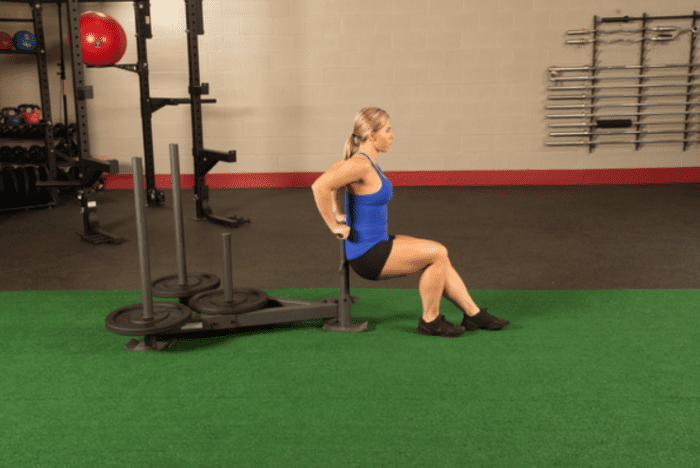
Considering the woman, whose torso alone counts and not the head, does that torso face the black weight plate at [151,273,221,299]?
no

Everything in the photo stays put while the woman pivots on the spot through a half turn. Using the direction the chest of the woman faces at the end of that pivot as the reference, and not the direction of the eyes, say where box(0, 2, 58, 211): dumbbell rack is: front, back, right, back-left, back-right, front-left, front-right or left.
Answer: front-right

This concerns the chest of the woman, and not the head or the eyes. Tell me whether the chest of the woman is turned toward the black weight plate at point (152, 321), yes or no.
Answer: no

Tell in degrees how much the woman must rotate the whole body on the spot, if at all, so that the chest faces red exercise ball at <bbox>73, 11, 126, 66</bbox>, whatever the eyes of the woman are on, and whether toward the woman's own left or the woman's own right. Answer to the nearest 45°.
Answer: approximately 135° to the woman's own left

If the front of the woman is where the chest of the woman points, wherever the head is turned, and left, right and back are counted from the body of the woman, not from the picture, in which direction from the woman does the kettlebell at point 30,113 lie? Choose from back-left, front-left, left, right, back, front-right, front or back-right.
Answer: back-left

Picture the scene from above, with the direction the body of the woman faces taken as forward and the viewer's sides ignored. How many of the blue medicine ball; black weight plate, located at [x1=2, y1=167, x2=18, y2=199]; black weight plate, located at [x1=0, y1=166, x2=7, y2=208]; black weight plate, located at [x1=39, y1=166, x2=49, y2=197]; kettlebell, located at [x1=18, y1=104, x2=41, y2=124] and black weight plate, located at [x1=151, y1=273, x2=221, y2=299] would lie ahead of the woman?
0

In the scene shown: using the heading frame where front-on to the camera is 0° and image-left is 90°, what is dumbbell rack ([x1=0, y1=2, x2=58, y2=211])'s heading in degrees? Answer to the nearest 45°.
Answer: approximately 315°

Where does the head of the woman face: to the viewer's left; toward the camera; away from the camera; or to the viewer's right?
to the viewer's right

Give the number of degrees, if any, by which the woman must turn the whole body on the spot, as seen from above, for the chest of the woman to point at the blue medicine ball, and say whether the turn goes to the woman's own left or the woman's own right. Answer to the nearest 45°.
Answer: approximately 135° to the woman's own left

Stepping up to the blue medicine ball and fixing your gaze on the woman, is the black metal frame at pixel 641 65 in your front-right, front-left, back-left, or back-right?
front-left

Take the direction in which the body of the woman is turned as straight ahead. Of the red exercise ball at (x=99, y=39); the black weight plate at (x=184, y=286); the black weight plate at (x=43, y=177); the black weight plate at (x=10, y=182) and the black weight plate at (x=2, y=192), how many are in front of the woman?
0

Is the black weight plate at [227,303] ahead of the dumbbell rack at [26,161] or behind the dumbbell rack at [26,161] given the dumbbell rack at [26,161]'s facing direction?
ahead

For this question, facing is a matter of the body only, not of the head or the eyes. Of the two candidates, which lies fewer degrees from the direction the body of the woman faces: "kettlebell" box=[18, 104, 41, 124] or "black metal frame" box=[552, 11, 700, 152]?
the black metal frame

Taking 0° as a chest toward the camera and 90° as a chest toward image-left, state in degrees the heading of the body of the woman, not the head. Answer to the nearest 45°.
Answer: approximately 270°
